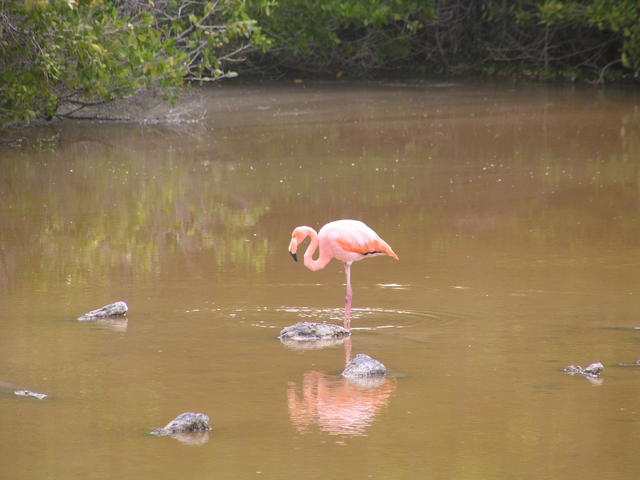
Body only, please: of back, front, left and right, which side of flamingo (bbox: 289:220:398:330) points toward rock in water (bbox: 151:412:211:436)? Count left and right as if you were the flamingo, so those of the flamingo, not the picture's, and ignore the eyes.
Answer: left

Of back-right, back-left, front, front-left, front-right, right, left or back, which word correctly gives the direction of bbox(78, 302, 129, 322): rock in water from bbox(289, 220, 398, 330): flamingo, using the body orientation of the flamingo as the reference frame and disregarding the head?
front

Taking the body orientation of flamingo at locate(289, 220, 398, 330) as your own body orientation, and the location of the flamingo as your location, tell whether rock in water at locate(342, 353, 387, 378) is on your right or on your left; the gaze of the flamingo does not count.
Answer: on your left

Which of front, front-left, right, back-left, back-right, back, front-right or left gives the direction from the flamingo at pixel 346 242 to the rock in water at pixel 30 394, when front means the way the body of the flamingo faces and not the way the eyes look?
front-left

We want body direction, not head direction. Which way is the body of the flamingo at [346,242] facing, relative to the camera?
to the viewer's left
